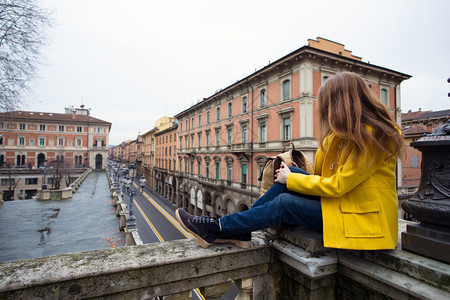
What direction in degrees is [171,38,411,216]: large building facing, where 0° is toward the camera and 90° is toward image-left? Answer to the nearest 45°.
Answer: approximately 45°

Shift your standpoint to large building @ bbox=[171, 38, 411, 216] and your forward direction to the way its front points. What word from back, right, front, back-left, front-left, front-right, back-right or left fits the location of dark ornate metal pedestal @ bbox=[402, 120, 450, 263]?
front-left

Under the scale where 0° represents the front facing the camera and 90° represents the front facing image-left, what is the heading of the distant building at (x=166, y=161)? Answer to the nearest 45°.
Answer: approximately 45°

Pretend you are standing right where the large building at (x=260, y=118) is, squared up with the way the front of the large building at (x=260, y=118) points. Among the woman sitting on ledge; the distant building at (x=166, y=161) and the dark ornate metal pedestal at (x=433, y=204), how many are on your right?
1

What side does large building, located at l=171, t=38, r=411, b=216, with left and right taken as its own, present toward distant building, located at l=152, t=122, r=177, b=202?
right

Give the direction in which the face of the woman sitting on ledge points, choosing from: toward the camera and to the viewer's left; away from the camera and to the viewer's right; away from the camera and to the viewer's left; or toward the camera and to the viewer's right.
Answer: away from the camera and to the viewer's left

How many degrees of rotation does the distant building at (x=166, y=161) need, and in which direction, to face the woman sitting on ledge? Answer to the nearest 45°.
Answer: approximately 45° to its left

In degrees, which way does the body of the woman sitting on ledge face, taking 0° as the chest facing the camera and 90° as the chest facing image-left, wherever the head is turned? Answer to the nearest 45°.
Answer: approximately 90°

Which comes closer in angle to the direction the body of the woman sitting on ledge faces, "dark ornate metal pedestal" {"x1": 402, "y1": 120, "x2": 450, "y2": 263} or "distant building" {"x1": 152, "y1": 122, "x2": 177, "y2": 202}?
the distant building

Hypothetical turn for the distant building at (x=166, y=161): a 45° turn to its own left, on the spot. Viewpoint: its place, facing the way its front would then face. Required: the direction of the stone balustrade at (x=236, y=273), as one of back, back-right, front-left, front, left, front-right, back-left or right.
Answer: front

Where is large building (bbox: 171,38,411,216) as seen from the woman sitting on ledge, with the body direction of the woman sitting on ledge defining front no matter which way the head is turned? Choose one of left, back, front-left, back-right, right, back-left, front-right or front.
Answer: right
